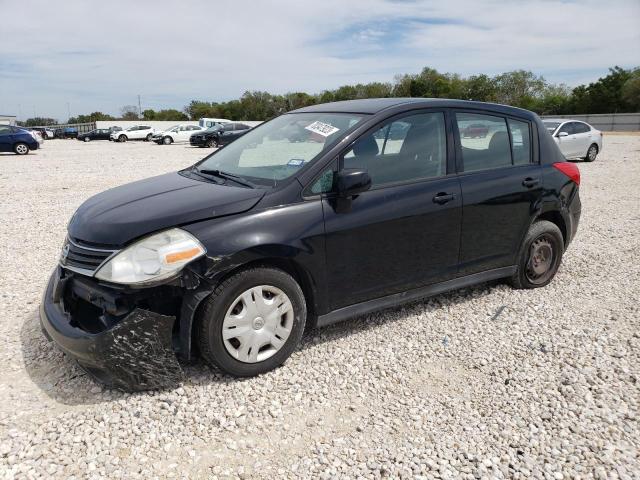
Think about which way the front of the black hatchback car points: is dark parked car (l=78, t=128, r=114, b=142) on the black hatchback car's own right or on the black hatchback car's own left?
on the black hatchback car's own right

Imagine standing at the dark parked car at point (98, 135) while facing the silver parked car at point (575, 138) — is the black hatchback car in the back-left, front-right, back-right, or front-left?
front-right

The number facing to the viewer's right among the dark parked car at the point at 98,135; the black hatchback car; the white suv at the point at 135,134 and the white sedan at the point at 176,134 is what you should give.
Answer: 0

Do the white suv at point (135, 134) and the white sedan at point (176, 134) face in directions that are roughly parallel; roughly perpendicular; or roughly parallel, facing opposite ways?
roughly parallel

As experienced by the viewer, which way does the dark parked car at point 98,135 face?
facing the viewer and to the left of the viewer

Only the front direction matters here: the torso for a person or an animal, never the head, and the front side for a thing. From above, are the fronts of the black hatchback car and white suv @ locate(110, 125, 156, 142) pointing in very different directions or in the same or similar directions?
same or similar directions

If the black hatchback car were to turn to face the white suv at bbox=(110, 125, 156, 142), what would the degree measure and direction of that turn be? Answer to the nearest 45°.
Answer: approximately 135° to its right

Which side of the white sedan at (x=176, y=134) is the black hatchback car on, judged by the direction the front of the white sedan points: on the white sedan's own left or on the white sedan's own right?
on the white sedan's own left

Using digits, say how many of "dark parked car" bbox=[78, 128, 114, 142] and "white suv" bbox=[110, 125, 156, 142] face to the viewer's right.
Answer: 0

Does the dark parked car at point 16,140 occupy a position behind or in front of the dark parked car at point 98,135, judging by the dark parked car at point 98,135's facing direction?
in front

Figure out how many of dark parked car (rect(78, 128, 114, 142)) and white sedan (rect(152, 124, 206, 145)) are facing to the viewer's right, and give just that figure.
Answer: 0

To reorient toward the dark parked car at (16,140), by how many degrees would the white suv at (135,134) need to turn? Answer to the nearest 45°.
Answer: approximately 45° to its left

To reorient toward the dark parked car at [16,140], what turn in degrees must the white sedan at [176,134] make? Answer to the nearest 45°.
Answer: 0° — it already faces it
